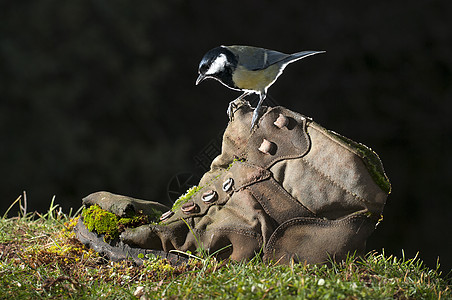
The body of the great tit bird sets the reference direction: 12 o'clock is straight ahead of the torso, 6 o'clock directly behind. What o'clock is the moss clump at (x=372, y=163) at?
The moss clump is roughly at 7 o'clock from the great tit bird.

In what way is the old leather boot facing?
to the viewer's left

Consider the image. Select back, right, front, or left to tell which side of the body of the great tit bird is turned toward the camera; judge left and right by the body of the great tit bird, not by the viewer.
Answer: left
